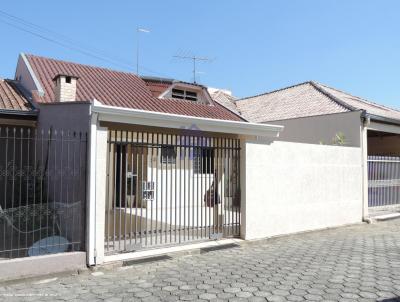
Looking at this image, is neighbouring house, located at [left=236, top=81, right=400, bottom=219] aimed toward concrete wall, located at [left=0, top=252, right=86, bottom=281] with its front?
no

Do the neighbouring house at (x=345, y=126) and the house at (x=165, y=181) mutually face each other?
no

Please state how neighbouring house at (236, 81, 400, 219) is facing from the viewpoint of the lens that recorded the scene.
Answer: facing the viewer and to the right of the viewer

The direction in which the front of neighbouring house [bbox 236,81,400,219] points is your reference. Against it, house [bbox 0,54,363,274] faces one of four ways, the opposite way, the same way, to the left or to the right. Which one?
the same way

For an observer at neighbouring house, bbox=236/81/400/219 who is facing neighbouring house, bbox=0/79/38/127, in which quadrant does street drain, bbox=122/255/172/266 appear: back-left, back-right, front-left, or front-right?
front-left

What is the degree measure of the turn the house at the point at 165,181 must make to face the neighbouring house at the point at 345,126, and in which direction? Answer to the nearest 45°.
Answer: approximately 90° to its left

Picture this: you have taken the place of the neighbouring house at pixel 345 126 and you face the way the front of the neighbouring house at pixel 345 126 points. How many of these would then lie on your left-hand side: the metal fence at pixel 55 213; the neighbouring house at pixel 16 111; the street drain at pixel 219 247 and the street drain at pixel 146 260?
0

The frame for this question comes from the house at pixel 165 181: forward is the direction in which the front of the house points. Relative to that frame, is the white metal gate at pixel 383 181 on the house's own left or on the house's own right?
on the house's own left

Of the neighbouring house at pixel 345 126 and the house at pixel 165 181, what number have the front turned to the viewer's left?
0

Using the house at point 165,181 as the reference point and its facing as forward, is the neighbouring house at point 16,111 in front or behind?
behind

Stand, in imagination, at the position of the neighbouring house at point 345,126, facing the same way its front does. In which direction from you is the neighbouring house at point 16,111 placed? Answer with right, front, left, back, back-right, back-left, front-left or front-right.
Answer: right

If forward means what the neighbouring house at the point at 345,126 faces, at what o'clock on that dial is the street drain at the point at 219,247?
The street drain is roughly at 2 o'clock from the neighbouring house.

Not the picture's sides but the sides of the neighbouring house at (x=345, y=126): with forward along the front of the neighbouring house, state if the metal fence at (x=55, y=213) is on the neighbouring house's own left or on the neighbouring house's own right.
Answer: on the neighbouring house's own right
